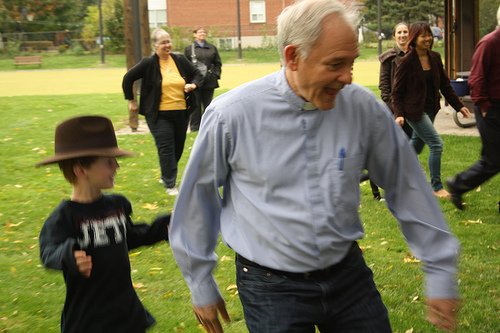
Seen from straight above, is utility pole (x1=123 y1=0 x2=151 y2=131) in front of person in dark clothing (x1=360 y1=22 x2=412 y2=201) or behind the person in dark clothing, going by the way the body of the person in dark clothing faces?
behind

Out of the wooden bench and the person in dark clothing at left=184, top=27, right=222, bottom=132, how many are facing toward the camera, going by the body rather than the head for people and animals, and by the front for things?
2

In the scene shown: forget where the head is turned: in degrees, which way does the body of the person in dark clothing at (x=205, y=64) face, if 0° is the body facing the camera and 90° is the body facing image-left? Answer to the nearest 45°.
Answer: approximately 0°

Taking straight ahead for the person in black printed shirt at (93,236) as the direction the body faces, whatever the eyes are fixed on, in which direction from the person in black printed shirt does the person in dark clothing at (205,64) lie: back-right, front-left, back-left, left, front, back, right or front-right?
back-left
